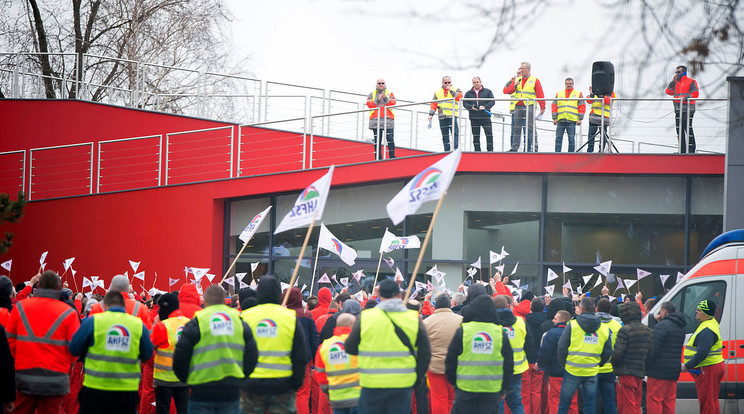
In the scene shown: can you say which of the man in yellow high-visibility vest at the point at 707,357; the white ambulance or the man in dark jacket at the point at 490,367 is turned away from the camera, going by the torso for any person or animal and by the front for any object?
the man in dark jacket

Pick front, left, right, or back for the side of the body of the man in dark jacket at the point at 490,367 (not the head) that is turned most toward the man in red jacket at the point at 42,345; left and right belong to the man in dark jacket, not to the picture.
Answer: left

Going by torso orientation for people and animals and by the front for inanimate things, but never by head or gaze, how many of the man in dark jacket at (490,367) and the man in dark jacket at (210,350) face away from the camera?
2

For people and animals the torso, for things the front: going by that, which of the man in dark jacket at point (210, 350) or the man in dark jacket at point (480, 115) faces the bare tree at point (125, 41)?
the man in dark jacket at point (210, 350)

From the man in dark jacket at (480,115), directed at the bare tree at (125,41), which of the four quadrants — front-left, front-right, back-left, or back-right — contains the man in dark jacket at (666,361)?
back-left

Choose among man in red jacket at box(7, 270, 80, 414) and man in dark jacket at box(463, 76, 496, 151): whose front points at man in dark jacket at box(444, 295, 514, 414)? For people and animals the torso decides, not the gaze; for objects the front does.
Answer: man in dark jacket at box(463, 76, 496, 151)

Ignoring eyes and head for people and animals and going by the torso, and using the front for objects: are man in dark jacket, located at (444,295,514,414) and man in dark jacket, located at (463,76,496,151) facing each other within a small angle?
yes

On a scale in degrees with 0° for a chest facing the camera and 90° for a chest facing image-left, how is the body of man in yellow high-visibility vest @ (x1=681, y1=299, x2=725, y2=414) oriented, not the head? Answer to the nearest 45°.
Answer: approximately 90°

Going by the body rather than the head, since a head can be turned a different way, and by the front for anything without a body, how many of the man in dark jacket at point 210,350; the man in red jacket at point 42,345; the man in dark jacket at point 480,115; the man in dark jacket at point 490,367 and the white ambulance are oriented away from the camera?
3

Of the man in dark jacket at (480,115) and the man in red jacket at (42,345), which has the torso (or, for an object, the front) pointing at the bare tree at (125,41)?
the man in red jacket

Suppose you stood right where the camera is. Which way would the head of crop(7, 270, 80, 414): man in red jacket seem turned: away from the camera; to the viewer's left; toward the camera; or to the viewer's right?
away from the camera

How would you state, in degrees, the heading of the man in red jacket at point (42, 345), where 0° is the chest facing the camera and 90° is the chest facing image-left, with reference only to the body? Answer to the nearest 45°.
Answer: approximately 180°

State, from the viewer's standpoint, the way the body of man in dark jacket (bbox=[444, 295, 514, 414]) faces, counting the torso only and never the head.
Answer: away from the camera

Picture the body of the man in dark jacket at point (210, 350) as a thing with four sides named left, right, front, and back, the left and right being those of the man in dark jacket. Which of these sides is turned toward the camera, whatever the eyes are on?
back

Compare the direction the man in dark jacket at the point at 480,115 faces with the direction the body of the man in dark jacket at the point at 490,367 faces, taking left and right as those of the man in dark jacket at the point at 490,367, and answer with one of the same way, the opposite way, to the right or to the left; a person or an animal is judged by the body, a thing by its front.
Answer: the opposite way

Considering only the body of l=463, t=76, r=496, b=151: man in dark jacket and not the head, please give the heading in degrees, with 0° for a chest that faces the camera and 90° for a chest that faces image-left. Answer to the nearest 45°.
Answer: approximately 0°

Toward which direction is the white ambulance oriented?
to the viewer's left
